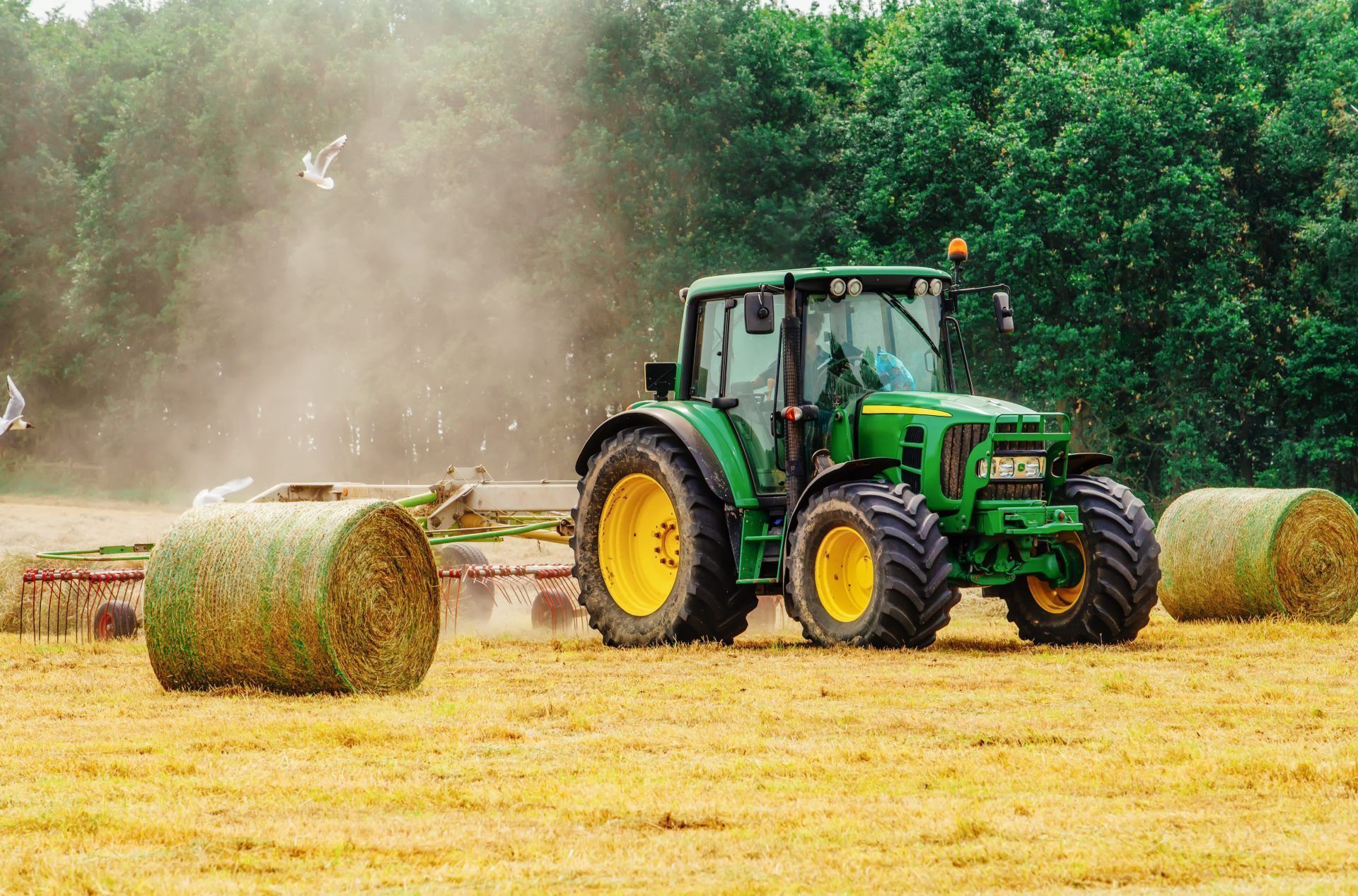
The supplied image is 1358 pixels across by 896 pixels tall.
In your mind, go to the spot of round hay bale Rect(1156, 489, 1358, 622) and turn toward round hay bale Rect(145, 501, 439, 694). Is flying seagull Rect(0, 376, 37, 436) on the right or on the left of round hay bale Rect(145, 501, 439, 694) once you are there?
right

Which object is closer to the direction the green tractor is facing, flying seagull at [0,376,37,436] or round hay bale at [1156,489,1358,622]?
the round hay bale

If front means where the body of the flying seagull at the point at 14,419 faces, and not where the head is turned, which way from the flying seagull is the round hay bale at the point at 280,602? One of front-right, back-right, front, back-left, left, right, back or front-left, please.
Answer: right

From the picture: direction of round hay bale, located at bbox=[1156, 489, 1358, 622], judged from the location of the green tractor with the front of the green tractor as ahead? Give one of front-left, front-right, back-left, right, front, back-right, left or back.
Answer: left

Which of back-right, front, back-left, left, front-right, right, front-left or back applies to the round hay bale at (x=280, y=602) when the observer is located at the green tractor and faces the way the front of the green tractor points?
right

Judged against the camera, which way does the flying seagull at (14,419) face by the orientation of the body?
to the viewer's right

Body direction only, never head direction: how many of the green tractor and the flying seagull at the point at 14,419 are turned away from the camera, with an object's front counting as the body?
0

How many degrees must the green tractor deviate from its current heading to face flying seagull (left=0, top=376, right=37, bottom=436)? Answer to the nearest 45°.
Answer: approximately 180°

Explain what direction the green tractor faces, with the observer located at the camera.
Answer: facing the viewer and to the right of the viewer

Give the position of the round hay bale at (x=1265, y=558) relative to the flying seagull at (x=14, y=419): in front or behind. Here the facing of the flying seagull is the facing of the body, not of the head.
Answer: in front

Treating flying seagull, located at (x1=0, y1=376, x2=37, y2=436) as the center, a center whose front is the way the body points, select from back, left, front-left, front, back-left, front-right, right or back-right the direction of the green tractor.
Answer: front-right

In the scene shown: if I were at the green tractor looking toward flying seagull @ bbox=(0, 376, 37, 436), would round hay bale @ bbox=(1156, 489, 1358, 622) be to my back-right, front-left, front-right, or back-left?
back-right
